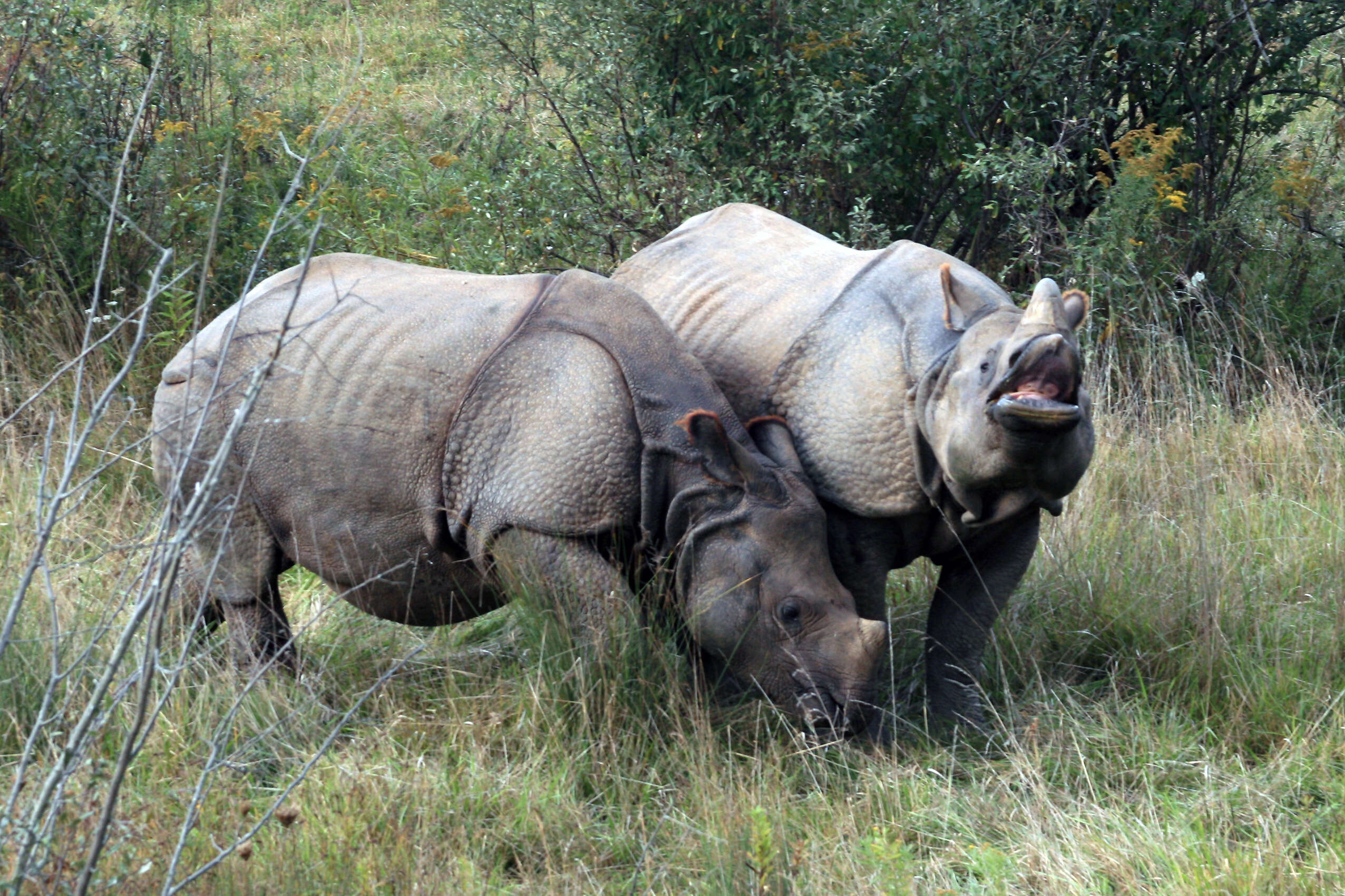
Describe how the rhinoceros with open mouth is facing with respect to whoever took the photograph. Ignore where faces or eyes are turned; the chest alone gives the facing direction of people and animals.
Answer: facing the viewer and to the right of the viewer

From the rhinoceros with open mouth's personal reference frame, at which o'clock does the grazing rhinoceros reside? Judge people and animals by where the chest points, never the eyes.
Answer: The grazing rhinoceros is roughly at 4 o'clock from the rhinoceros with open mouth.
